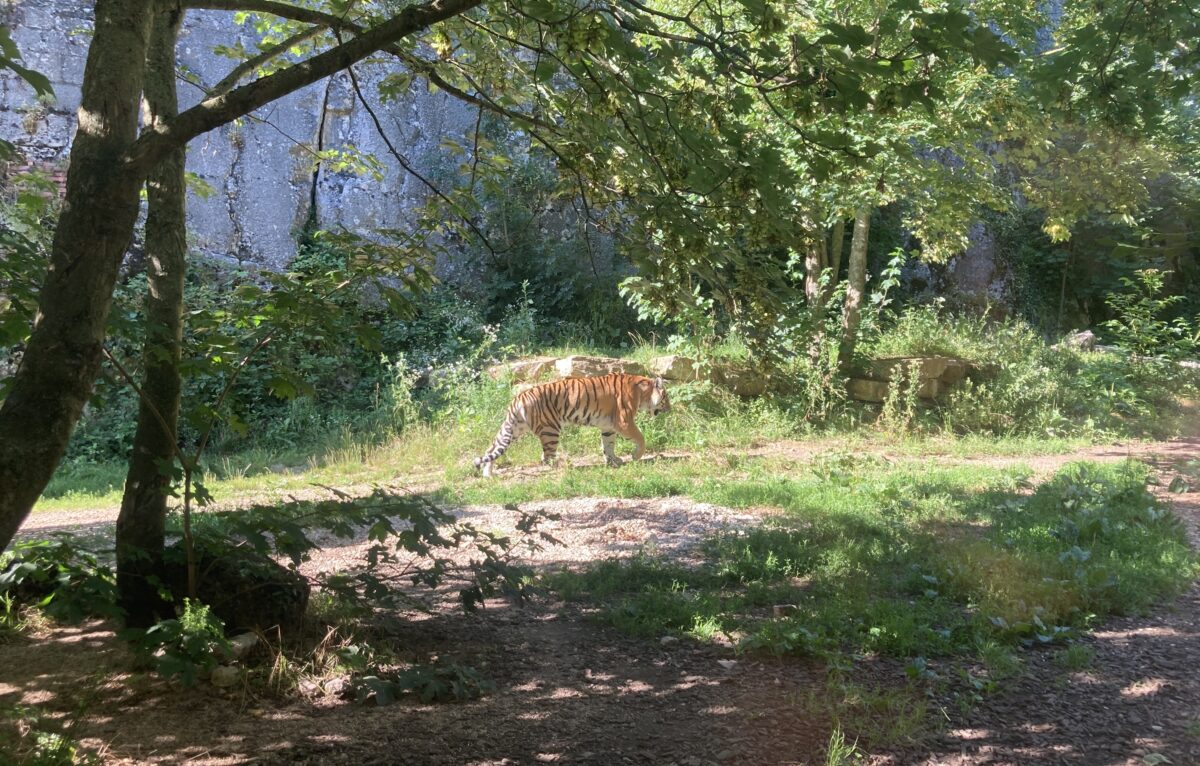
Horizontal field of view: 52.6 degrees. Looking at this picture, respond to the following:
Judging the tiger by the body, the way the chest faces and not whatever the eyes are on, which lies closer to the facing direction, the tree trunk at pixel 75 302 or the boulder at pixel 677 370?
the boulder

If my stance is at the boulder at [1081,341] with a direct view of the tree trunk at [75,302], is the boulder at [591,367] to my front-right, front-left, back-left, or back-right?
front-right

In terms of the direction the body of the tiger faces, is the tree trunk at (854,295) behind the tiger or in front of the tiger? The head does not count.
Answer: in front

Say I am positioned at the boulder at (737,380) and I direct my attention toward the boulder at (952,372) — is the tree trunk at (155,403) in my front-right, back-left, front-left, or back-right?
back-right

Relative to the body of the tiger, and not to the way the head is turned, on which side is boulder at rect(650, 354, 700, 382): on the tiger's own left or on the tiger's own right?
on the tiger's own left

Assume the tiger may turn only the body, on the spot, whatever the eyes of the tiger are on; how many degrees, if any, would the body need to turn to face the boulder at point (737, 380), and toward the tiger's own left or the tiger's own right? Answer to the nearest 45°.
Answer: approximately 45° to the tiger's own left

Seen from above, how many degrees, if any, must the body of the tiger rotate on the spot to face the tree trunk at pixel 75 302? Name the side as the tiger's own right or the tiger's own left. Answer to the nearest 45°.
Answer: approximately 90° to the tiger's own right

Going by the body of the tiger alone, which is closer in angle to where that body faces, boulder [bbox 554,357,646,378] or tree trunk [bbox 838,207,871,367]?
the tree trunk

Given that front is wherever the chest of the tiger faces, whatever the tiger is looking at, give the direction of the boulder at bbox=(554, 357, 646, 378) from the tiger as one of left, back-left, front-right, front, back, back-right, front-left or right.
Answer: left

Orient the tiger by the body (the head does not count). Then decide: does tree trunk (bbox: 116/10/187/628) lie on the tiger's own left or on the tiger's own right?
on the tiger's own right

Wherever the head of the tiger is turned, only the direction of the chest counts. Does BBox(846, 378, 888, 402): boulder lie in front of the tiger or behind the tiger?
in front

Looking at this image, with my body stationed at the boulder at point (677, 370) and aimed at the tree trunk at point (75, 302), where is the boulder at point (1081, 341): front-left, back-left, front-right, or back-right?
back-left

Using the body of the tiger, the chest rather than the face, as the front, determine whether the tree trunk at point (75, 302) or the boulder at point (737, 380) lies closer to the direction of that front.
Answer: the boulder

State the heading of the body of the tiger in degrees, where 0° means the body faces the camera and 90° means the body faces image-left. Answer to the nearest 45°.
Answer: approximately 270°
